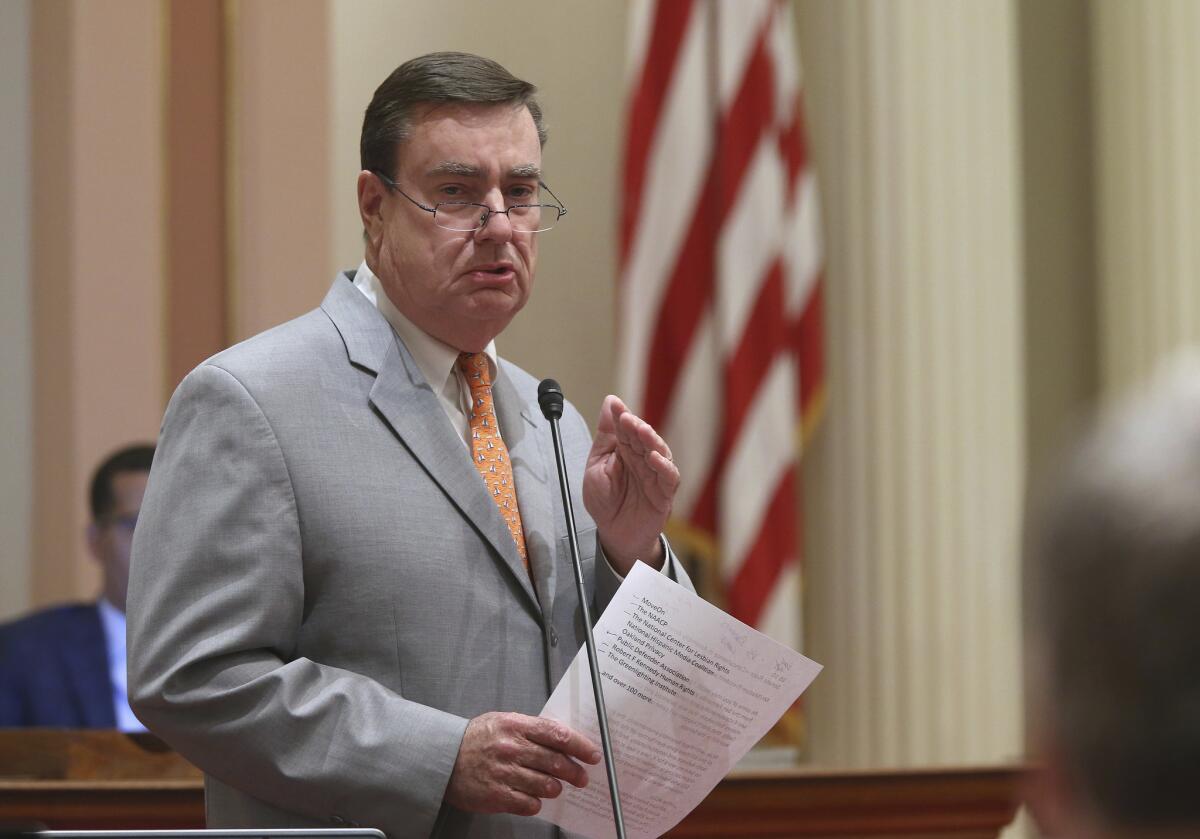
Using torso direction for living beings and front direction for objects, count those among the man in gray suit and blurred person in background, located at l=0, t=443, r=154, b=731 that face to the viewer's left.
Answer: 0

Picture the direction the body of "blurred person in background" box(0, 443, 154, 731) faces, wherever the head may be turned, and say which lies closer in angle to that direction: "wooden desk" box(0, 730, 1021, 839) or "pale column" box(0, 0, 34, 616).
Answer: the wooden desk

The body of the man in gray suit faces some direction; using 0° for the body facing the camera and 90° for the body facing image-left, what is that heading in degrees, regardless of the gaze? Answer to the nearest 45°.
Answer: approximately 315°

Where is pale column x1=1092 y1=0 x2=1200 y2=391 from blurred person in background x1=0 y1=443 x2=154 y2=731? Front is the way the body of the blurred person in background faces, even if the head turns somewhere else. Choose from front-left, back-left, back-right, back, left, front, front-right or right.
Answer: front-left

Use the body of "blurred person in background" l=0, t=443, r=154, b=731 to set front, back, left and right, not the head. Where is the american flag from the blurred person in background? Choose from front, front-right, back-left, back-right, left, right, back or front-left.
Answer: front-left

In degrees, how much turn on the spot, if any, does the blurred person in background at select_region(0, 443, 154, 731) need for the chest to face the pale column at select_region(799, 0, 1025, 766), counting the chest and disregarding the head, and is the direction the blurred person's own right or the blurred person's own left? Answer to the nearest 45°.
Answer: approximately 45° to the blurred person's own left

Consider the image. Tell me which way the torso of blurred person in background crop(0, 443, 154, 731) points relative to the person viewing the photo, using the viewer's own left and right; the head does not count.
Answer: facing the viewer and to the right of the viewer

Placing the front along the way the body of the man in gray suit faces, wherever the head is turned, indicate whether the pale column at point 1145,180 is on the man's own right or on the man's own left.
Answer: on the man's own left
